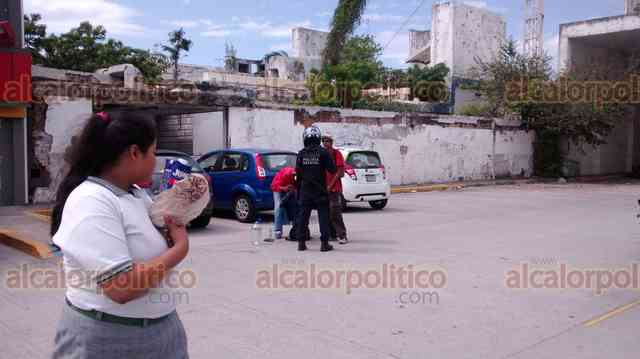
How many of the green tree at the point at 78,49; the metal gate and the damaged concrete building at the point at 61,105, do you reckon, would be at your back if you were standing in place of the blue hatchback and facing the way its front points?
0

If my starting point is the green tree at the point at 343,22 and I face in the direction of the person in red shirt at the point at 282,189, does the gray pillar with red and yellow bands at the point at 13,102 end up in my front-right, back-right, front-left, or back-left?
front-right

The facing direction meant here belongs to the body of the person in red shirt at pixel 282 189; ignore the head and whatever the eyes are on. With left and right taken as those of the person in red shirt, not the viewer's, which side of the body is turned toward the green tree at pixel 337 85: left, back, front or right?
left

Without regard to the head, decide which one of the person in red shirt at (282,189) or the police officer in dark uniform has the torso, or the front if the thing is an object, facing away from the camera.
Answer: the police officer in dark uniform

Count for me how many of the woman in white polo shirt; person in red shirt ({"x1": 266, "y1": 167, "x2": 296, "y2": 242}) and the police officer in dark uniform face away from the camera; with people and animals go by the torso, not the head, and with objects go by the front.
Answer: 1

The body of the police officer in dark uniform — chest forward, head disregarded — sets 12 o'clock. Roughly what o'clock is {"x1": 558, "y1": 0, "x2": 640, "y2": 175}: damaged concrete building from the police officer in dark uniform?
The damaged concrete building is roughly at 1 o'clock from the police officer in dark uniform.

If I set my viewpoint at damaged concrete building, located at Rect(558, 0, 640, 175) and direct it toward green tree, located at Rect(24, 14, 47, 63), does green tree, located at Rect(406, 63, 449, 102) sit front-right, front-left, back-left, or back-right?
front-right

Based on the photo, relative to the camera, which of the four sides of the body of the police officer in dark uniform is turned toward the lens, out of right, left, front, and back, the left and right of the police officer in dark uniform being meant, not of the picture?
back

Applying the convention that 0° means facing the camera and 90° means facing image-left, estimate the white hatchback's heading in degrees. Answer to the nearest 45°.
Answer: approximately 135°

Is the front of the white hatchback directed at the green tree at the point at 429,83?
no

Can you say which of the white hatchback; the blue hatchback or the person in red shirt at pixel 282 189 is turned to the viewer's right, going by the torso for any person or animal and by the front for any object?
the person in red shirt

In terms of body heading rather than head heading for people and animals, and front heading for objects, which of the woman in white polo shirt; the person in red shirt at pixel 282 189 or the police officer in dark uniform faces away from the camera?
the police officer in dark uniform

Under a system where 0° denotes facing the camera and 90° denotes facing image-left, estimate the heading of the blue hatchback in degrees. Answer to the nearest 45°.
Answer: approximately 135°
